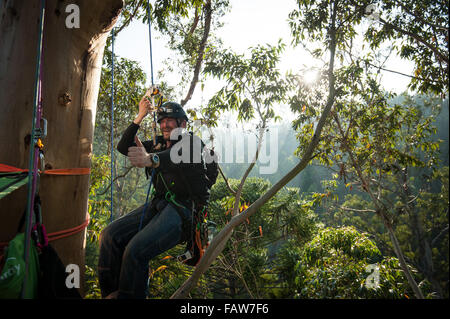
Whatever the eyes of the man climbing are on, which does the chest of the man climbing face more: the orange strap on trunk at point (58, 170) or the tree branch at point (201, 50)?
the orange strap on trunk

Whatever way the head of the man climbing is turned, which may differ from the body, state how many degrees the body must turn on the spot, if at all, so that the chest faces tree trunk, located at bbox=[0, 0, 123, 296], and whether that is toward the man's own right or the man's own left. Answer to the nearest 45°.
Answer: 0° — they already face it

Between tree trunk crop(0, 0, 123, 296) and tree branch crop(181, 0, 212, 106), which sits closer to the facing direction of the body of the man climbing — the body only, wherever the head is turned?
the tree trunk

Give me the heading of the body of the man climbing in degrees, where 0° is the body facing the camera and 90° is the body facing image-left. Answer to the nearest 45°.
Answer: approximately 45°

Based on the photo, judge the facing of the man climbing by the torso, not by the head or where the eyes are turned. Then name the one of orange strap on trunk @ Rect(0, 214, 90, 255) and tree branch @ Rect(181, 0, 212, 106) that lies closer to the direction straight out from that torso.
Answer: the orange strap on trunk
